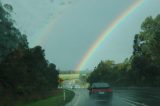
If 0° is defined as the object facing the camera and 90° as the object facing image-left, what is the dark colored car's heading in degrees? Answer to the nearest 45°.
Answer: approximately 180°
